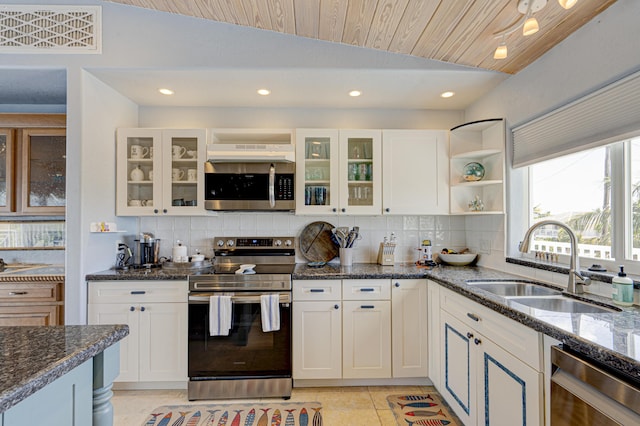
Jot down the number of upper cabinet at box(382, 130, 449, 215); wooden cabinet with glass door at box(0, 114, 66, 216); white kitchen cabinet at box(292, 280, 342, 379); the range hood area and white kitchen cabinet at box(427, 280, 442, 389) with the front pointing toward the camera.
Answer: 4

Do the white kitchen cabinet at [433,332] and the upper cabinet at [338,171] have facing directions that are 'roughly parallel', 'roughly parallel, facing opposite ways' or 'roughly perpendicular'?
roughly perpendicular

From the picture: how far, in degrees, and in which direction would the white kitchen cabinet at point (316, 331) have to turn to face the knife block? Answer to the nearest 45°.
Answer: approximately 135° to its left

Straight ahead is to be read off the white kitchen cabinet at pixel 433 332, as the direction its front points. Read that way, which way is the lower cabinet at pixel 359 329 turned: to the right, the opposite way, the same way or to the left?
to the left

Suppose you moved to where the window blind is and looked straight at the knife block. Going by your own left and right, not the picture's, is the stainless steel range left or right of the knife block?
left

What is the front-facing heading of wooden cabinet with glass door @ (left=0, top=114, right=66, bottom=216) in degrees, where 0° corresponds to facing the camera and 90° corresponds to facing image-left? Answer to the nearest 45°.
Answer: approximately 0°

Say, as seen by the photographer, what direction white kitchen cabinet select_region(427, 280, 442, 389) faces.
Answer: facing to the left of the viewer

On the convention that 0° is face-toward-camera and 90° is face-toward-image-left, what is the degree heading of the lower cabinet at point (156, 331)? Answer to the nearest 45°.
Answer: approximately 0°

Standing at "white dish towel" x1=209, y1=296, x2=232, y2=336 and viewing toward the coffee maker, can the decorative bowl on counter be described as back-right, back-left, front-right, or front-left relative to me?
back-right
